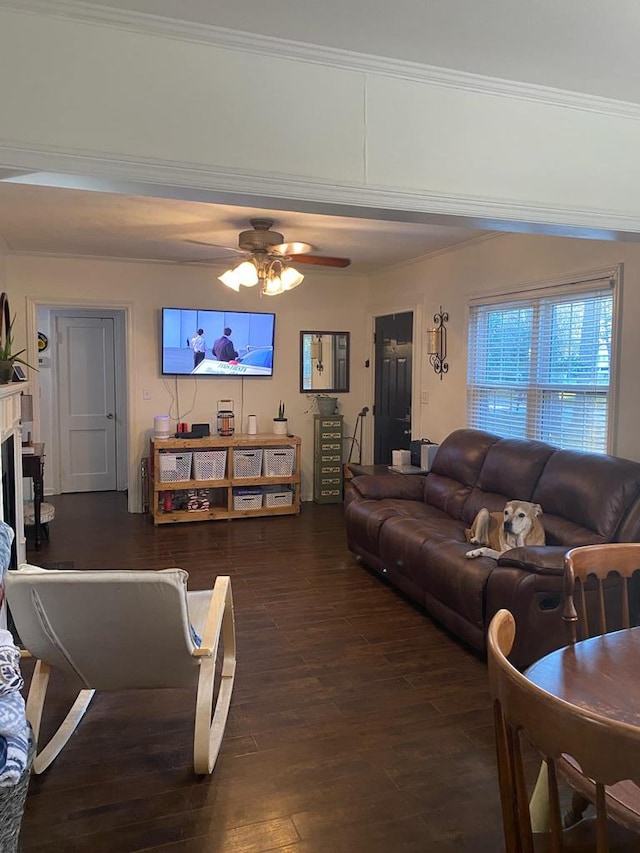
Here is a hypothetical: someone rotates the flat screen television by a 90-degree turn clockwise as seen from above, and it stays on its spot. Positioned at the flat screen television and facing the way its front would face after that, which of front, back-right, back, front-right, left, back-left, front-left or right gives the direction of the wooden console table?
front-left

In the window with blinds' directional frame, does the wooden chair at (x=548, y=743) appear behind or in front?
in front

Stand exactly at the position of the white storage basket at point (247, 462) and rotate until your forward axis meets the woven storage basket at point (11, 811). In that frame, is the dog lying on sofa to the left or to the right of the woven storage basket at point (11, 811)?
left

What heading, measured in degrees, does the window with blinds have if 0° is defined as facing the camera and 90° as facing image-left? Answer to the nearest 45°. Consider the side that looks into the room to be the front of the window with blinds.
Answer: approximately 45°

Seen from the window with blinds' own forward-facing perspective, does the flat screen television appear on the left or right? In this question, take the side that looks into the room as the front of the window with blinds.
on its right

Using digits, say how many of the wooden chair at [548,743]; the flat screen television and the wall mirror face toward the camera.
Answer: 2

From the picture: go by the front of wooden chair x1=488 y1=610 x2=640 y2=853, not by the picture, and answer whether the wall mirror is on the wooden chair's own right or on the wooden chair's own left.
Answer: on the wooden chair's own left

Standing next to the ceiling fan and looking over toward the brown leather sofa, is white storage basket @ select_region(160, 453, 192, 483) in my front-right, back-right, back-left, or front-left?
back-left

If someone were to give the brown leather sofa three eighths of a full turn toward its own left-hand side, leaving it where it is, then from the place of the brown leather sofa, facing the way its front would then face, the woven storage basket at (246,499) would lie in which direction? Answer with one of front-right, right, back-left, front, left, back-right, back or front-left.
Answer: back-left

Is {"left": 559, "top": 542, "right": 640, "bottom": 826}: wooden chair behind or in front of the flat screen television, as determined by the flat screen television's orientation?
in front

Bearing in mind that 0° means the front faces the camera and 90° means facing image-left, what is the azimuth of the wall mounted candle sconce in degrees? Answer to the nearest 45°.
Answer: approximately 45°

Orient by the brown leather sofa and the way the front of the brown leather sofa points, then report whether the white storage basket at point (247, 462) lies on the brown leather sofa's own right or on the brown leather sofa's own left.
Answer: on the brown leather sofa's own right

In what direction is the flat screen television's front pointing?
toward the camera

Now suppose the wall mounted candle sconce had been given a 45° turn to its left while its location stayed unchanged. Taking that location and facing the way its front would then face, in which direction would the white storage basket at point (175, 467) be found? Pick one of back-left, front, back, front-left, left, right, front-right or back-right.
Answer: right

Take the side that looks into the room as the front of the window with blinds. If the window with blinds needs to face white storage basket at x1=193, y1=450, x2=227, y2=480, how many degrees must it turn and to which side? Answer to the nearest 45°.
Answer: approximately 45° to its right

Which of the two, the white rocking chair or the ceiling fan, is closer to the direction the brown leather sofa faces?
the white rocking chair

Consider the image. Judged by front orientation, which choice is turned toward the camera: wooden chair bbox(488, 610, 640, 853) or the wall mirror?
the wall mirror

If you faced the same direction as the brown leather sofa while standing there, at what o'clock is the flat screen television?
The flat screen television is roughly at 3 o'clock from the brown leather sofa.
